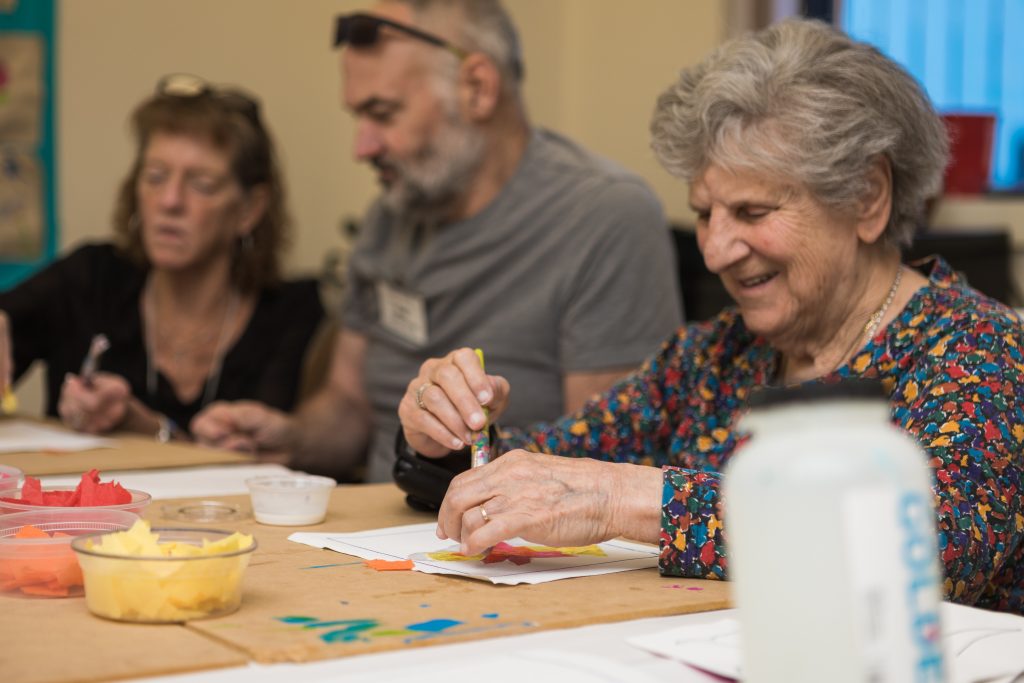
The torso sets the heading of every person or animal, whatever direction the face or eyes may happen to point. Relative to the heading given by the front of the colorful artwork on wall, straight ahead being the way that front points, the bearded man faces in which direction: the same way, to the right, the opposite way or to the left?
to the right

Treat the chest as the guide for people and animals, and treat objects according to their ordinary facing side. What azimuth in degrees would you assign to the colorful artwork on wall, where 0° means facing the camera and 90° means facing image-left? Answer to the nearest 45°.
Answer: approximately 315°

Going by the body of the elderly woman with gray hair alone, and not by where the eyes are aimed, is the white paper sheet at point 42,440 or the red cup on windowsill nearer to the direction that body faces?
the white paper sheet

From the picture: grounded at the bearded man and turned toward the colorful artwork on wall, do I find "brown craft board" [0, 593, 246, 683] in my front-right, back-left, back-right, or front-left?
back-left

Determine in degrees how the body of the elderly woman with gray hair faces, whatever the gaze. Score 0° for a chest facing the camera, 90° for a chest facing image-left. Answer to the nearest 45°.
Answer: approximately 45°

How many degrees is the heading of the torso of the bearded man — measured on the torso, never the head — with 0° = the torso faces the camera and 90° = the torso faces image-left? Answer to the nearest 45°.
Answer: approximately 45°
